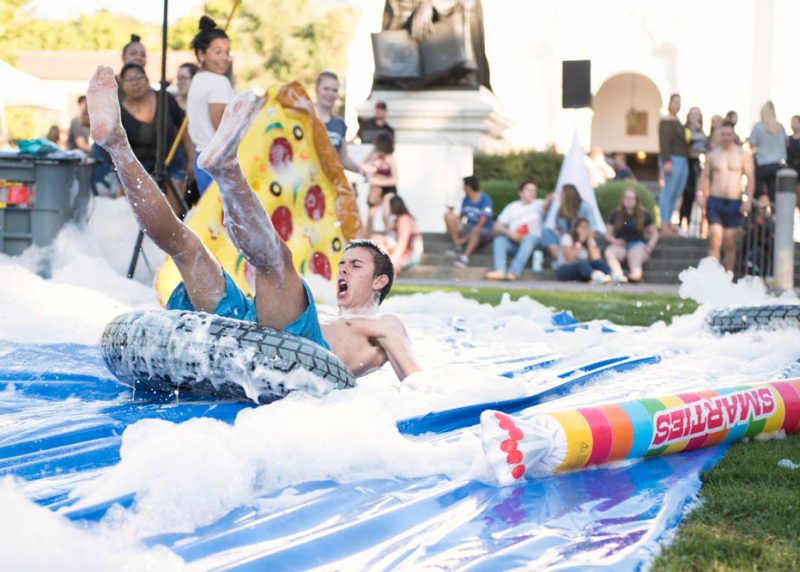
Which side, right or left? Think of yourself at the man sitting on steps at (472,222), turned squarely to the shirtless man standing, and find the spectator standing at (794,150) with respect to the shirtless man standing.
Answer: left

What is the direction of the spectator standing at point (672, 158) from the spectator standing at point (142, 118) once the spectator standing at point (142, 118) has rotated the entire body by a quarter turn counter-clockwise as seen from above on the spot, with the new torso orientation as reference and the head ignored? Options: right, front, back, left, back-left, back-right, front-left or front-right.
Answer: front-left

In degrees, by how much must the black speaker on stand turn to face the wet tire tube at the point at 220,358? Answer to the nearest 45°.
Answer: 0° — it already faces it

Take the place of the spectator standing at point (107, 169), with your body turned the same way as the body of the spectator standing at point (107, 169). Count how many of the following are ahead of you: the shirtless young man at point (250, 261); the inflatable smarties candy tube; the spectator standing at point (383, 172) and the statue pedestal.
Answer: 2

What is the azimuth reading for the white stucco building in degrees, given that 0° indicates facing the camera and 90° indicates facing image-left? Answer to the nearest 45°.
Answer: approximately 0°

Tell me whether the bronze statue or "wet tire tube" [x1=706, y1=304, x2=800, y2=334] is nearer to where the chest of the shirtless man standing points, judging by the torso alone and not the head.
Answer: the wet tire tube

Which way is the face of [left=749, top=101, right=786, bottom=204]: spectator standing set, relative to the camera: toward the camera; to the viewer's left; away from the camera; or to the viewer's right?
away from the camera
